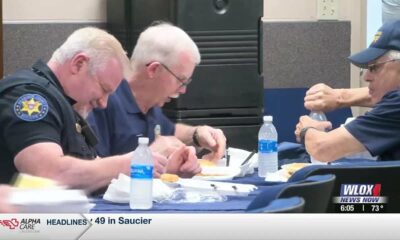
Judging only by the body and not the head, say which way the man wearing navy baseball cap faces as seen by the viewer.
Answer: to the viewer's left

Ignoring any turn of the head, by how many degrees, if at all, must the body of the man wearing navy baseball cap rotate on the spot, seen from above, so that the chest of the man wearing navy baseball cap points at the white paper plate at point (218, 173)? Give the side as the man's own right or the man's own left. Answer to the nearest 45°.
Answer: approximately 45° to the man's own left

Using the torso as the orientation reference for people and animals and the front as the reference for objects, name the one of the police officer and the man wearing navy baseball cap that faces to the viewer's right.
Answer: the police officer

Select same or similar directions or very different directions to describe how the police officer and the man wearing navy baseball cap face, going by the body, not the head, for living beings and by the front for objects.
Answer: very different directions

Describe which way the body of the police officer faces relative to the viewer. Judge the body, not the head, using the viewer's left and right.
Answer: facing to the right of the viewer

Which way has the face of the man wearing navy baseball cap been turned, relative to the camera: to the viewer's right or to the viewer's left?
to the viewer's left

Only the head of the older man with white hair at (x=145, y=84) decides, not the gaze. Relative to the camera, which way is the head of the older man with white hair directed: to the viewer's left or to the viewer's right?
to the viewer's right

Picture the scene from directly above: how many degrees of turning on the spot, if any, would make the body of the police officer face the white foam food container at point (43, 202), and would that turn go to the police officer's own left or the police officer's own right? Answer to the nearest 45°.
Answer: approximately 90° to the police officer's own right

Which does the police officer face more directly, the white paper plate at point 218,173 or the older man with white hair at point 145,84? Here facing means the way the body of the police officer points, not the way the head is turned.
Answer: the white paper plate

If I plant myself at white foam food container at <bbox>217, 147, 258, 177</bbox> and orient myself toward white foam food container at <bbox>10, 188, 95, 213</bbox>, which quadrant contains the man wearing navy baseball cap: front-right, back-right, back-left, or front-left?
back-left

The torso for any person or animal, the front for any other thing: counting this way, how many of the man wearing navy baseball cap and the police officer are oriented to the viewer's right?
1
